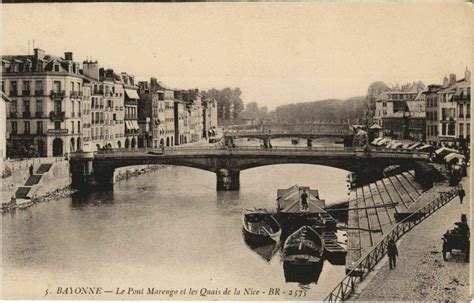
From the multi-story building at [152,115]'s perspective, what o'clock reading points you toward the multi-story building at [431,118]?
the multi-story building at [431,118] is roughly at 12 o'clock from the multi-story building at [152,115].

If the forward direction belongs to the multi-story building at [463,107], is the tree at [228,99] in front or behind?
in front

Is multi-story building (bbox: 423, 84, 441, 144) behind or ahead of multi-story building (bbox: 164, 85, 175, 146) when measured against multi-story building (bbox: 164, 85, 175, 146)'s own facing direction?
ahead

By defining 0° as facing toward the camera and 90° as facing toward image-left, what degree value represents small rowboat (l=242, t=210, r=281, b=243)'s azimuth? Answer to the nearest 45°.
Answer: approximately 315°

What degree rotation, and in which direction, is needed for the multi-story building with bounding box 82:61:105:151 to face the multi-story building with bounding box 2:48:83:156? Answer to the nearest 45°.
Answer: approximately 90° to its right

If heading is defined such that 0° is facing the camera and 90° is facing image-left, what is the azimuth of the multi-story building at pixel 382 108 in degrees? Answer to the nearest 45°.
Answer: approximately 45°

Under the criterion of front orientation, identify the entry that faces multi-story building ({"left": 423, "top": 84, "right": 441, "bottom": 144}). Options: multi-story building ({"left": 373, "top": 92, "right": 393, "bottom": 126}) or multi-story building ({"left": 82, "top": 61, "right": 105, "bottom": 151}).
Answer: multi-story building ({"left": 82, "top": 61, "right": 105, "bottom": 151})

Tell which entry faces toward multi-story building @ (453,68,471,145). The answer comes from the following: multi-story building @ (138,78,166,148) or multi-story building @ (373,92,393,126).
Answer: multi-story building @ (138,78,166,148)

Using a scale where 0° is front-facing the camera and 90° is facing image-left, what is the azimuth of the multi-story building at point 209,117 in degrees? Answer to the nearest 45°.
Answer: approximately 315°
